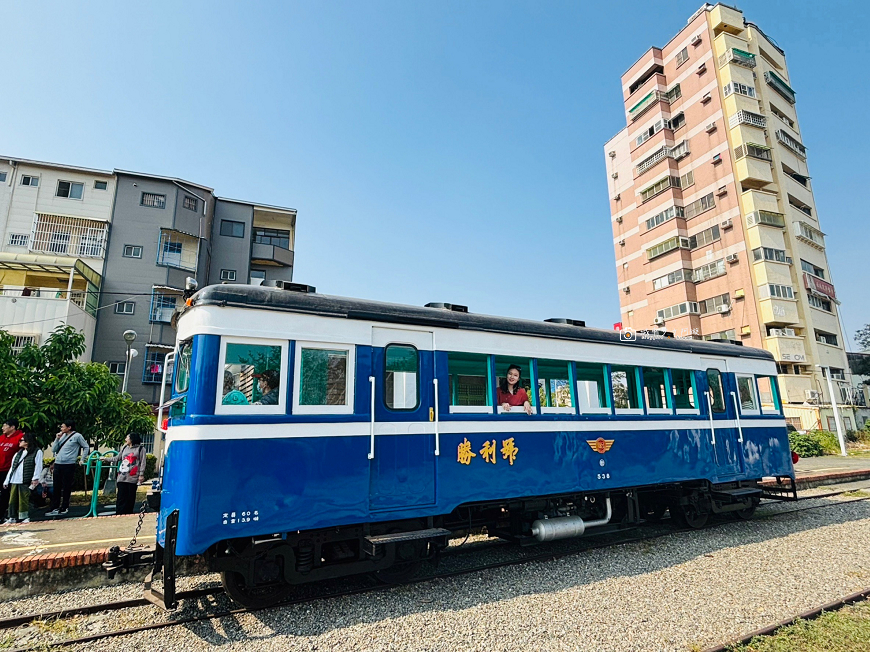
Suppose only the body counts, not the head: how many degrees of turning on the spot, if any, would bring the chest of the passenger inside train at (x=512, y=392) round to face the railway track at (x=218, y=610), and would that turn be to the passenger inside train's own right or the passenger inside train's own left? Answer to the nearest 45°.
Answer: approximately 45° to the passenger inside train's own right

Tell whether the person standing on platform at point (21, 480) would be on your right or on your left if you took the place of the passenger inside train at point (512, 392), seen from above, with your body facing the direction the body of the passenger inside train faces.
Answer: on your right

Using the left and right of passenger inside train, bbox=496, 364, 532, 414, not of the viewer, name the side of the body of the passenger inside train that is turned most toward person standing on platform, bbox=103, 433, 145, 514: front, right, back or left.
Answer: right

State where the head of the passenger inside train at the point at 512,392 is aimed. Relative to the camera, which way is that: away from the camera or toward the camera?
toward the camera

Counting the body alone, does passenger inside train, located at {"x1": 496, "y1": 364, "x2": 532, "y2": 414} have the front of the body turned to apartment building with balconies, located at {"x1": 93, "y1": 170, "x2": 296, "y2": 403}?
no

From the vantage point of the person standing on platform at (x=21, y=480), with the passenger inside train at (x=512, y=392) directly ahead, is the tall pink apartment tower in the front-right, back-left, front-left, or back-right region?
front-left

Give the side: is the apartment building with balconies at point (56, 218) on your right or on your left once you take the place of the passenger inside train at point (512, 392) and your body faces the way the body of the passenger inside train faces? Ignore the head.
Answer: on your right

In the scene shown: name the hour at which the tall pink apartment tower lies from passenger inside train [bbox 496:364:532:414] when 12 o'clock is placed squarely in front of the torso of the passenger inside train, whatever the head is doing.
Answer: The tall pink apartment tower is roughly at 7 o'clock from the passenger inside train.

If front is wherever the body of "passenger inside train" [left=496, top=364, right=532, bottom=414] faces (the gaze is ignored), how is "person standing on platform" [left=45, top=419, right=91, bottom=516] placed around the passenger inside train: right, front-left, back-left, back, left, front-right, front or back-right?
right

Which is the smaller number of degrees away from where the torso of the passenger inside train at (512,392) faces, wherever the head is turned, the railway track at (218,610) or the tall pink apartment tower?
the railway track

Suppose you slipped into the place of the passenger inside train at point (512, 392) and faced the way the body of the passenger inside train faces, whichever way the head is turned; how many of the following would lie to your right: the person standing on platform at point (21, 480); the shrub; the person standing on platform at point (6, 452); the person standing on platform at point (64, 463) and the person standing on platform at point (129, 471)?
4

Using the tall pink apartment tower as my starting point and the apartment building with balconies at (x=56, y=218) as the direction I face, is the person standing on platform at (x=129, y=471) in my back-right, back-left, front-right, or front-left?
front-left

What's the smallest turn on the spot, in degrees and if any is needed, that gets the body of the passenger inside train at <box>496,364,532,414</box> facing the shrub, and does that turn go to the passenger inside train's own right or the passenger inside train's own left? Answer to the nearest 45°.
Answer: approximately 135° to the passenger inside train's own left

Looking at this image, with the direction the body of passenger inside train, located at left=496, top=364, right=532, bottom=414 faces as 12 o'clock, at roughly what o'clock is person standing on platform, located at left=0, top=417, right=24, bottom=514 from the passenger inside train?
The person standing on platform is roughly at 3 o'clock from the passenger inside train.

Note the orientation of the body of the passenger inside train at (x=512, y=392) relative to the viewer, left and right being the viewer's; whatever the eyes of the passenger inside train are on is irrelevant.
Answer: facing the viewer

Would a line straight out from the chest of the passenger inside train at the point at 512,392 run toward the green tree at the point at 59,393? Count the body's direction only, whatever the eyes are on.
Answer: no
